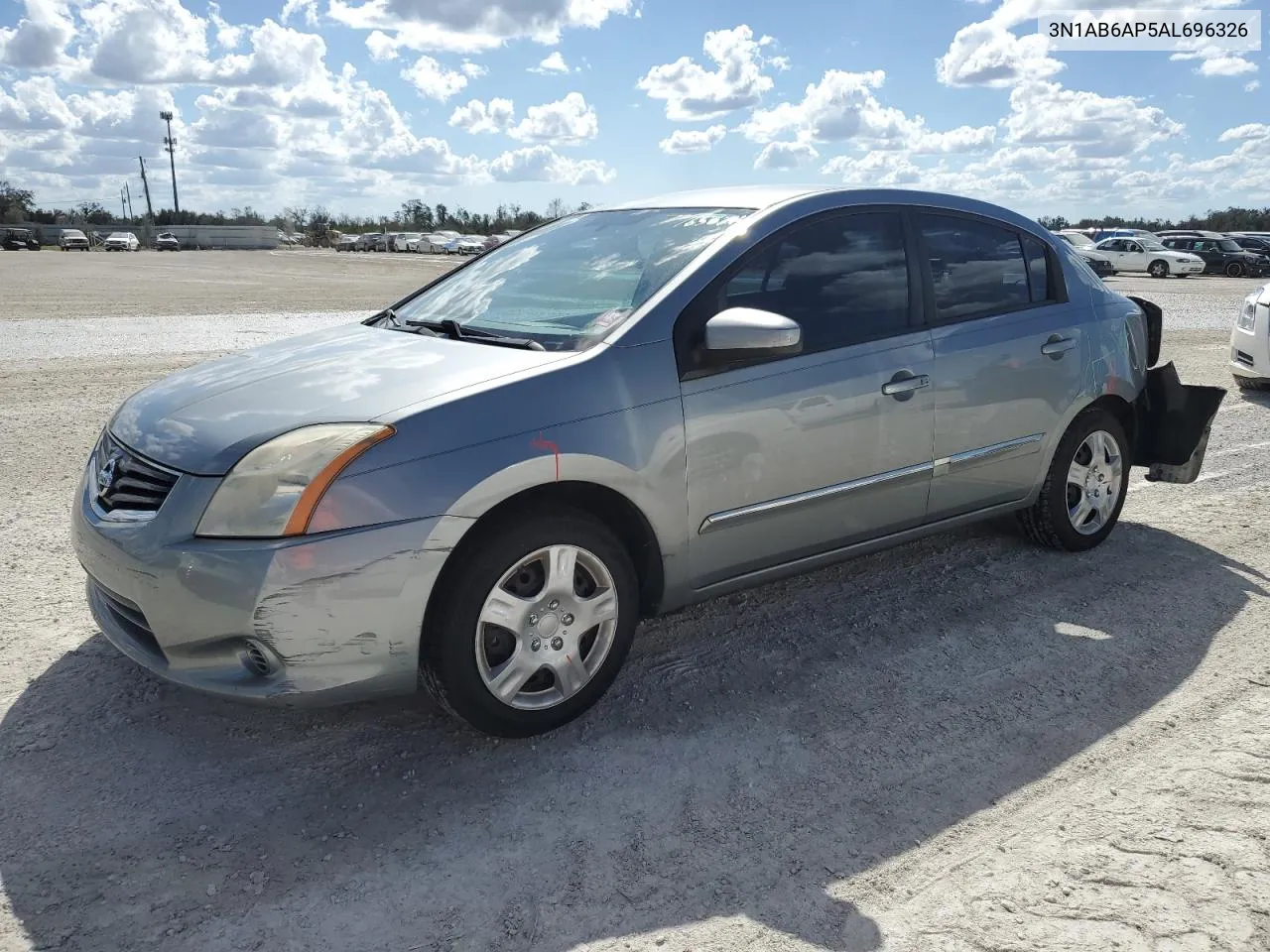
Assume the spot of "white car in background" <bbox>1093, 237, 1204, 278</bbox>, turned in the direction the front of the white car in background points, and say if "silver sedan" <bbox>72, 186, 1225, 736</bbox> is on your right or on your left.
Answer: on your right

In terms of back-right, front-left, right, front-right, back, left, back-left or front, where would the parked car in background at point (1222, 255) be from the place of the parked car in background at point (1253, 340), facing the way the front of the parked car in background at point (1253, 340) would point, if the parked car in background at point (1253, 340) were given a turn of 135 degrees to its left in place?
left

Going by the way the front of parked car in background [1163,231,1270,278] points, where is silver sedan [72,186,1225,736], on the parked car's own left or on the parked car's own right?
on the parked car's own right

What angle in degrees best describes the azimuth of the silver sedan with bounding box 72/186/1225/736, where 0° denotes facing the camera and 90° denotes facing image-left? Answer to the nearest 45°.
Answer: approximately 45°

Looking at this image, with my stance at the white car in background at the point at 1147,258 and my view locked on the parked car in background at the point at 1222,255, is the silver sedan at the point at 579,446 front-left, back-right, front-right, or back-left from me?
back-right

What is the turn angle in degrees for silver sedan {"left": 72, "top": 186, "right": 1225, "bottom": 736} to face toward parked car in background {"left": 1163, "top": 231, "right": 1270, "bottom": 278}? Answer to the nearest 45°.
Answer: approximately 180°

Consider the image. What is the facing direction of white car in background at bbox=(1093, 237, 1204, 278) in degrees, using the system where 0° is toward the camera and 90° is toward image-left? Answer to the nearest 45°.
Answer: approximately 315°

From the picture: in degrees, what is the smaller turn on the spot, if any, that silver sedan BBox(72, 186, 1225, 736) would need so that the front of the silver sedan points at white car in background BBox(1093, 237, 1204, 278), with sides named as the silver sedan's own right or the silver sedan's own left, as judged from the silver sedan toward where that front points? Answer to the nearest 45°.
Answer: approximately 180°

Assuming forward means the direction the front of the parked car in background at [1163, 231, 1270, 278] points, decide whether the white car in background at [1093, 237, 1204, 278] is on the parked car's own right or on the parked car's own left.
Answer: on the parked car's own right

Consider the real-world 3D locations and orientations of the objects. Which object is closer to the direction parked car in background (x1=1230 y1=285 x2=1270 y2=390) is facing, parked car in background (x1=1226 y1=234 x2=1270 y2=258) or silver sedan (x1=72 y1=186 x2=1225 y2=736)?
the silver sedan
